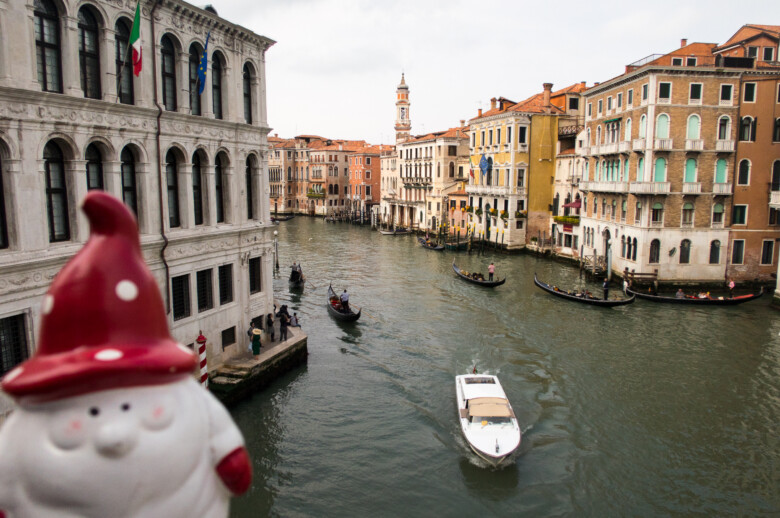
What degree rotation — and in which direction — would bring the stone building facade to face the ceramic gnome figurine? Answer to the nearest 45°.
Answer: approximately 45° to its right

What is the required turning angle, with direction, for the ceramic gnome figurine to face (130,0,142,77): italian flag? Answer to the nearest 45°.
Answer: approximately 180°

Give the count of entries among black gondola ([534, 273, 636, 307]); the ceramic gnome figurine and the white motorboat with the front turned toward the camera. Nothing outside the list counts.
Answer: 2

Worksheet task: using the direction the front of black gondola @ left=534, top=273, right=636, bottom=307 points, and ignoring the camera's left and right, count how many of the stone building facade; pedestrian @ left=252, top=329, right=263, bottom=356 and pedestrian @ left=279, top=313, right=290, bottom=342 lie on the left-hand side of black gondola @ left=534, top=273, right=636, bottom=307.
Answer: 3

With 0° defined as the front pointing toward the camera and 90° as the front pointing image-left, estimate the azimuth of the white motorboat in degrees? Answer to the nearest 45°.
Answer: approximately 0°

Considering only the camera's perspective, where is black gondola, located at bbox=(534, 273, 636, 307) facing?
facing away from the viewer and to the left of the viewer

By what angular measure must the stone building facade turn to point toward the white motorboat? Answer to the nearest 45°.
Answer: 0° — it already faces it

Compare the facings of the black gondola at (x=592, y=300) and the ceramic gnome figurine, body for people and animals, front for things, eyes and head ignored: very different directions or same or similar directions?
very different directions
